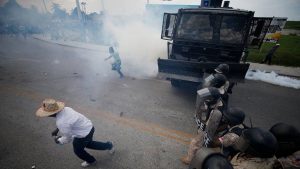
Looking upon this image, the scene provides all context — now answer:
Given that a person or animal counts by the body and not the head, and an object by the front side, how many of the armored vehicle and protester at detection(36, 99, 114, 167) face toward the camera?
1

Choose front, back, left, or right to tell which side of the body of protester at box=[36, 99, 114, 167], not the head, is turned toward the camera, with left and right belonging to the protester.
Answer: left

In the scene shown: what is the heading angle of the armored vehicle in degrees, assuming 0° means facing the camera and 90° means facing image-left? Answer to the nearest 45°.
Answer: approximately 0°

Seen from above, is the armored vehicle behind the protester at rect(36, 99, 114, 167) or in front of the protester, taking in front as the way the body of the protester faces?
behind

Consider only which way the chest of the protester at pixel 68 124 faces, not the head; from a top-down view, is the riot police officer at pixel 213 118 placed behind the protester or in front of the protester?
behind
